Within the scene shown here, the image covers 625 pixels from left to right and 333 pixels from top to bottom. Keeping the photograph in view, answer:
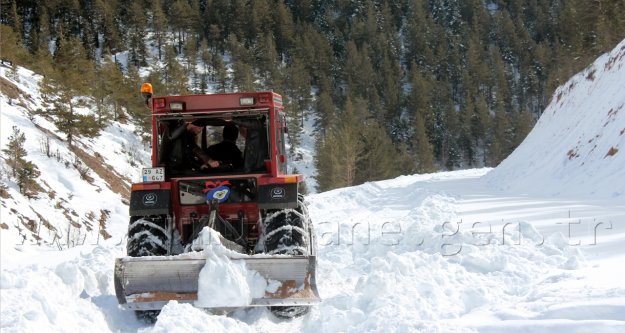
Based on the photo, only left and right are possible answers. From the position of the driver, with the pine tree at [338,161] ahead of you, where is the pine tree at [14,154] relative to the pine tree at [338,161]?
left

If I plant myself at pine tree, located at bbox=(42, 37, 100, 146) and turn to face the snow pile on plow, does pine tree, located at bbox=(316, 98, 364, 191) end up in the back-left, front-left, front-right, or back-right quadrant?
back-left

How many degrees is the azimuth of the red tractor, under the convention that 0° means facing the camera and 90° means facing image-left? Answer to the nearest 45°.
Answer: approximately 180°

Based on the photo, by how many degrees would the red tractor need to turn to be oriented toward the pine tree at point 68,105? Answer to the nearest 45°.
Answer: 0° — it already faces it

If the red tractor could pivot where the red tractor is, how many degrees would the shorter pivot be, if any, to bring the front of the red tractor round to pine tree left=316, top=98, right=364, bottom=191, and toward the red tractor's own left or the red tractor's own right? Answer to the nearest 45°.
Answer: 0° — it already faces it

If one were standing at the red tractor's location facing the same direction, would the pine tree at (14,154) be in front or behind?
in front
